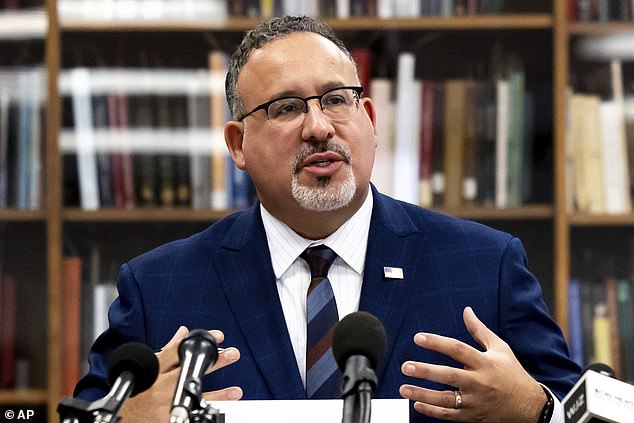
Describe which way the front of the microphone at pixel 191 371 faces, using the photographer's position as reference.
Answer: facing away from the viewer and to the right of the viewer

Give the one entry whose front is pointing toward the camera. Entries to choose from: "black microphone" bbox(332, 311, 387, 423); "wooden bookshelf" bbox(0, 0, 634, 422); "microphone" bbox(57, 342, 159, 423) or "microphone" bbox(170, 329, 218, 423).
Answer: the wooden bookshelf

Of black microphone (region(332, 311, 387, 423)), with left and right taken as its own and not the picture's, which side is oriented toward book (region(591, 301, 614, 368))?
front

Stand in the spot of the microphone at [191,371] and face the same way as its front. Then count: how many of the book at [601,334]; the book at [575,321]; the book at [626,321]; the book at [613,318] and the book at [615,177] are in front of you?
5

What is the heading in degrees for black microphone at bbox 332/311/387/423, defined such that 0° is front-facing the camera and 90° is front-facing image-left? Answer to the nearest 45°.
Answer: approximately 180°

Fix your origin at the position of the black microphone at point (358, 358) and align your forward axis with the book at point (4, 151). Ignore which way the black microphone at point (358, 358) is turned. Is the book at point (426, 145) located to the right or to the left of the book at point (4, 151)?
right

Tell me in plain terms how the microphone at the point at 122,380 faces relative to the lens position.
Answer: facing away from the viewer and to the right of the viewer

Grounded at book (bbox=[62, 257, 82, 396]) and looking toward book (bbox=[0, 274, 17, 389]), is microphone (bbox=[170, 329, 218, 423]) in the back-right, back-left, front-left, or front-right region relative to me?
back-left
